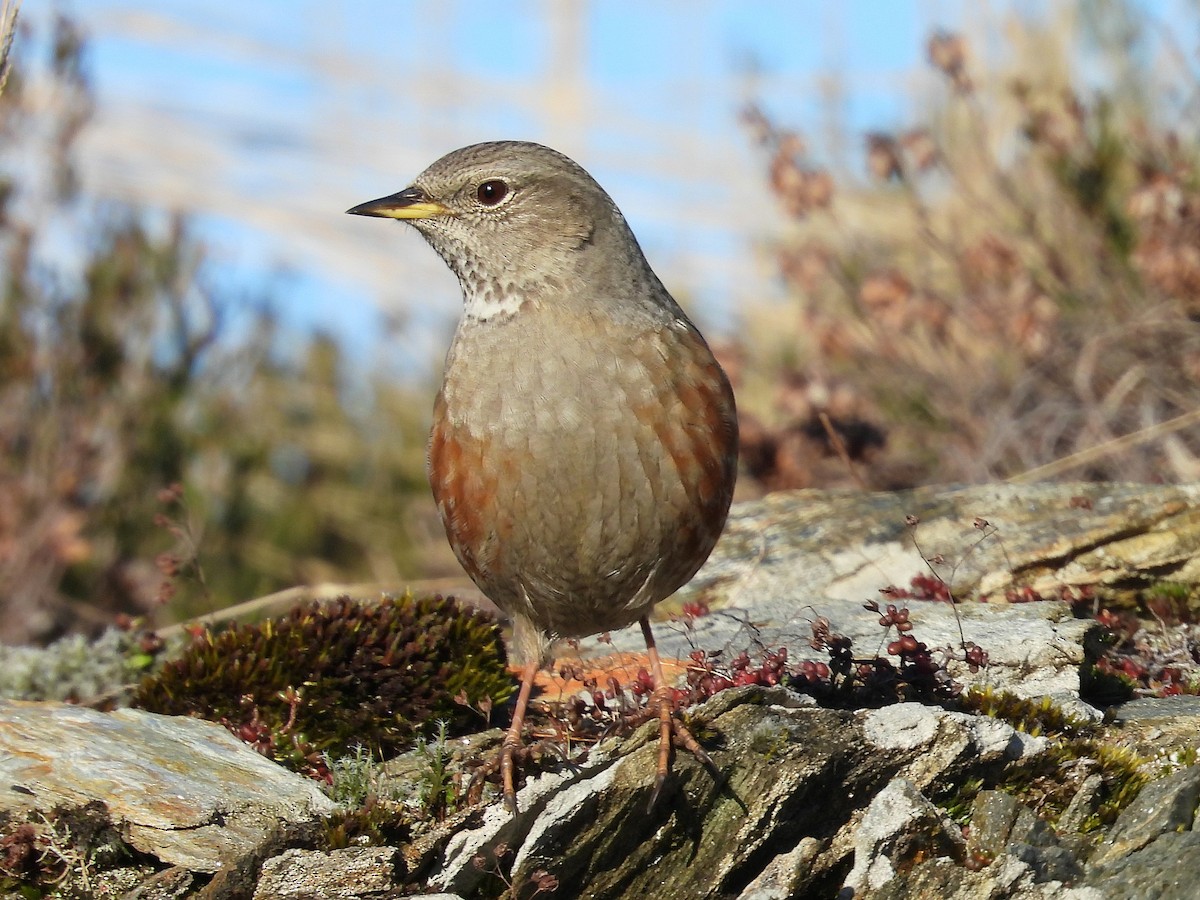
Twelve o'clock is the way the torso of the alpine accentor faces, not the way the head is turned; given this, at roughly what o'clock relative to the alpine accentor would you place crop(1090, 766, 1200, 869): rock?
The rock is roughly at 10 o'clock from the alpine accentor.

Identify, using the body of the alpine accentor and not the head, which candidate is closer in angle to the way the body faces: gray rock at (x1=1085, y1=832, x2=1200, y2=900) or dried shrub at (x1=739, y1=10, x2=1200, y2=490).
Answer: the gray rock

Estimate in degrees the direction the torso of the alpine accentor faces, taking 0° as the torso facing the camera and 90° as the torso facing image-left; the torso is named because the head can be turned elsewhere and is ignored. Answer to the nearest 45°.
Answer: approximately 0°

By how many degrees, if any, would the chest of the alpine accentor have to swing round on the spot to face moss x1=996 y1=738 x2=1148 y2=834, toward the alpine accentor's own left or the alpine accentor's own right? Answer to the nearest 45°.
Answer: approximately 90° to the alpine accentor's own left

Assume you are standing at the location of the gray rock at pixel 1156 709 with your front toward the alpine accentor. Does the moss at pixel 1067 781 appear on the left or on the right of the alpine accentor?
left

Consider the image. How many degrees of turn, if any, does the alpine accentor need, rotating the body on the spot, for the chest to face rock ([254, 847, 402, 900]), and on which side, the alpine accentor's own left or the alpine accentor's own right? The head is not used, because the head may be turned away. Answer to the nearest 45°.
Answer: approximately 45° to the alpine accentor's own right

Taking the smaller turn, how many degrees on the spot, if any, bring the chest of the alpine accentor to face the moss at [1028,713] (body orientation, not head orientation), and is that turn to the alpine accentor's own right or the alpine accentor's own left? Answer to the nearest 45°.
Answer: approximately 90° to the alpine accentor's own left

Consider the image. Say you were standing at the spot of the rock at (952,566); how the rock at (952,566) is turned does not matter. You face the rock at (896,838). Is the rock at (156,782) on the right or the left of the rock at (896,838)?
right

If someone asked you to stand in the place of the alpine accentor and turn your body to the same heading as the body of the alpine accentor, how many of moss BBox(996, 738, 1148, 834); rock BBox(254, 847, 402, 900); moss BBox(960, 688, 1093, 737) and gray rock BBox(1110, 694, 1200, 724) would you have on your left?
3

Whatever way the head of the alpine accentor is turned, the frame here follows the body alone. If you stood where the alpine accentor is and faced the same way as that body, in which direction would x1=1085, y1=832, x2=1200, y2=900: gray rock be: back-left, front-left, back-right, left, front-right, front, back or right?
front-left

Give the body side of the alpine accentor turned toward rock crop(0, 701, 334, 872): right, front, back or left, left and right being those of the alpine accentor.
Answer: right

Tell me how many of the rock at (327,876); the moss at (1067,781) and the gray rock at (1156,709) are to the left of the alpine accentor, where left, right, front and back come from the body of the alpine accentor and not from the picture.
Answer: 2

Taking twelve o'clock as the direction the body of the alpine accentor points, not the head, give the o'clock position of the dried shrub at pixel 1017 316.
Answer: The dried shrub is roughly at 7 o'clock from the alpine accentor.
